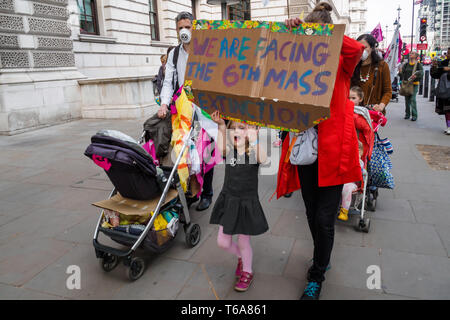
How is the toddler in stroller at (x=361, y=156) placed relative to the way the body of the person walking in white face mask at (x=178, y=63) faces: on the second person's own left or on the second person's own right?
on the second person's own left

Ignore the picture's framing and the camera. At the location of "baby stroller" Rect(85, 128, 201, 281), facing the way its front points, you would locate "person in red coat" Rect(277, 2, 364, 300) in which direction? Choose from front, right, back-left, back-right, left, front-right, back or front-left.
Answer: left

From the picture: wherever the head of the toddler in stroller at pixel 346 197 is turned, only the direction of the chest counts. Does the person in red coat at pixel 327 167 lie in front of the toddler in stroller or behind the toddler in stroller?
in front

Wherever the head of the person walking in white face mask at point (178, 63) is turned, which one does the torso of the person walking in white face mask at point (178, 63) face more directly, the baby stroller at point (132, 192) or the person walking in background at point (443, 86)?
the baby stroller

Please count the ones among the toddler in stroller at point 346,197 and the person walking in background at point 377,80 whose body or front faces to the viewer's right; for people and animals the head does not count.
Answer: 0

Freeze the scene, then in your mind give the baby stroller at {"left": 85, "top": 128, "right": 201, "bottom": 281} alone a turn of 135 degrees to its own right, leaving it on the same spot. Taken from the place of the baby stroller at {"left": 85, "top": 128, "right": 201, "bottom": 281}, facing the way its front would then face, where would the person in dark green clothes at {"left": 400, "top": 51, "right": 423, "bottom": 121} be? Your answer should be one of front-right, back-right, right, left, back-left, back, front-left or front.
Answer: front-right

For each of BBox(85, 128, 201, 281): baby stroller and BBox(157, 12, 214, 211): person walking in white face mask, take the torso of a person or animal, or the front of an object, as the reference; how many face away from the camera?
0
